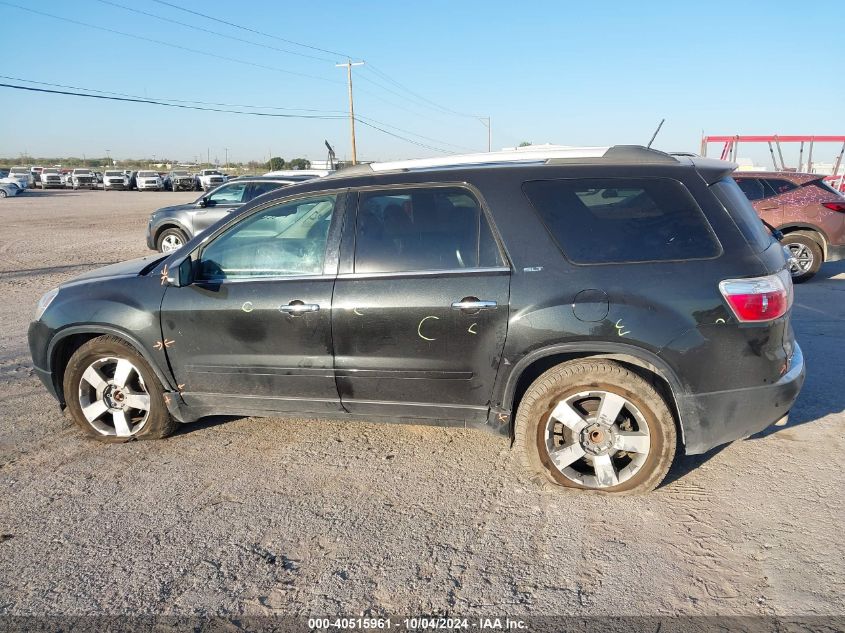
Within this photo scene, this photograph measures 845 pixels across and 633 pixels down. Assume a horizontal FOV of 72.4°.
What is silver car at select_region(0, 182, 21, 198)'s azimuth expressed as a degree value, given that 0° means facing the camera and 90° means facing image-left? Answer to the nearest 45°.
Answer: approximately 315°

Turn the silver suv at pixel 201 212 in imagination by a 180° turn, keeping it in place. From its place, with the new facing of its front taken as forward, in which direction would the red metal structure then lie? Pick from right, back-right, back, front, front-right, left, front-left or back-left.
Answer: front

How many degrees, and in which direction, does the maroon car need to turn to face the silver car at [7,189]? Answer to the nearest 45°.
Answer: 0° — it already faces it

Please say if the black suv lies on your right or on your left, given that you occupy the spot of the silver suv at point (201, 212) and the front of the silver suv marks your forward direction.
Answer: on your left

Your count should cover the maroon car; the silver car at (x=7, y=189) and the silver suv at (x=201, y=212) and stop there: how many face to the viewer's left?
2

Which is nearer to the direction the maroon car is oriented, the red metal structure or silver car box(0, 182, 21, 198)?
the silver car

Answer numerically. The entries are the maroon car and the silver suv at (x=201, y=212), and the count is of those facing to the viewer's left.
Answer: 2

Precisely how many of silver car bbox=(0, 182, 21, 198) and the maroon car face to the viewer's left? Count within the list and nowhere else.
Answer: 1

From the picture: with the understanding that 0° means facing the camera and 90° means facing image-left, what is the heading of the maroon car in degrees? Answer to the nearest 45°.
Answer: approximately 90°

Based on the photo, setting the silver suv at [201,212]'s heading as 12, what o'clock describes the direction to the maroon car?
The maroon car is roughly at 7 o'clock from the silver suv.

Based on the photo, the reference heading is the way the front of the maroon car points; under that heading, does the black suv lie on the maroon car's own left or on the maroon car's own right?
on the maroon car's own left

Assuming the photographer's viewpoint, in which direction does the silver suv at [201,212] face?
facing to the left of the viewer
